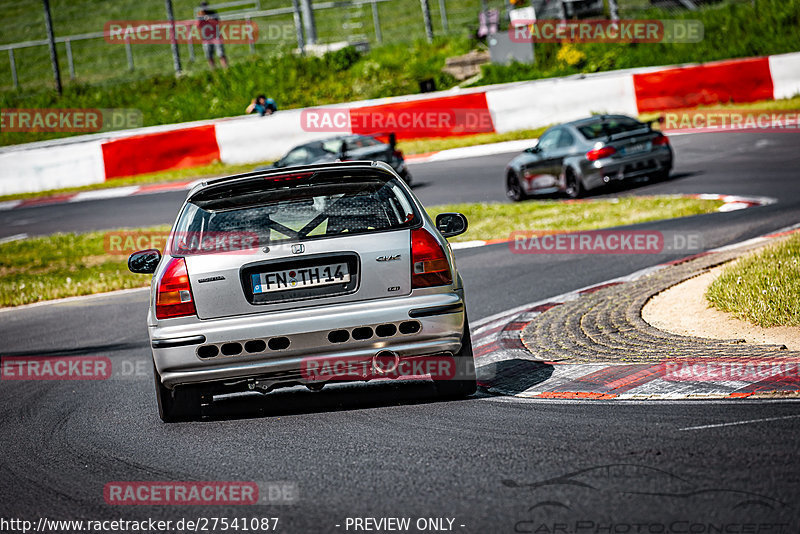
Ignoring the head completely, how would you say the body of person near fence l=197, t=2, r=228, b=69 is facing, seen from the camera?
toward the camera

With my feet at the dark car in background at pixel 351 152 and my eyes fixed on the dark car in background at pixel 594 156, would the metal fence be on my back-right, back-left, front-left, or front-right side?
back-left

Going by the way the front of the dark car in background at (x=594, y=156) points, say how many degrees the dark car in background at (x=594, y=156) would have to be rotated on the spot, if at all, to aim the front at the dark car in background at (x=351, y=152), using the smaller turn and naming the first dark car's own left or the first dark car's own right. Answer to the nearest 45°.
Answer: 0° — it already faces it

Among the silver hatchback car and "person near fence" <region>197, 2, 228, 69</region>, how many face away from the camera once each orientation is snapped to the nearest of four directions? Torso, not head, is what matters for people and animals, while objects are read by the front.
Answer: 1

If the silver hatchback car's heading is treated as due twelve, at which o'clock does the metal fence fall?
The metal fence is roughly at 12 o'clock from the silver hatchback car.

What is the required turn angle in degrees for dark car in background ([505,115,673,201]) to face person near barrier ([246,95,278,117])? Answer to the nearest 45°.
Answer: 0° — it already faces them

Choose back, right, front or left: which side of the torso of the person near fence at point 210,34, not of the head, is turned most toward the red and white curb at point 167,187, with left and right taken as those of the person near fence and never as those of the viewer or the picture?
front

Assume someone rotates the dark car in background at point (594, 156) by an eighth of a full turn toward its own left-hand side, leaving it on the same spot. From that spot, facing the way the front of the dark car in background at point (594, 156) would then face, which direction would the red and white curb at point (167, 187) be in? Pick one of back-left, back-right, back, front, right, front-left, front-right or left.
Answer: front-right

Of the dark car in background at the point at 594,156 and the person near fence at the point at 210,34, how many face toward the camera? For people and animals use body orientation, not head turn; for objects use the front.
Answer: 1

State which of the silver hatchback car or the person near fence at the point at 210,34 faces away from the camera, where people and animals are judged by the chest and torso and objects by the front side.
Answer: the silver hatchback car

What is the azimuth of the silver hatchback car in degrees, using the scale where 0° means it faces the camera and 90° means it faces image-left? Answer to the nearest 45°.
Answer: approximately 180°

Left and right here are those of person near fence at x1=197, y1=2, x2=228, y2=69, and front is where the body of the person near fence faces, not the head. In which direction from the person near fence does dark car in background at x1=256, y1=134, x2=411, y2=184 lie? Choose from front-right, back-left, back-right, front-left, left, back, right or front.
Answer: front

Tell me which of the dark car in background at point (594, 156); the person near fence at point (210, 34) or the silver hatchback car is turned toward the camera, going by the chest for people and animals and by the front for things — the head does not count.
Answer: the person near fence

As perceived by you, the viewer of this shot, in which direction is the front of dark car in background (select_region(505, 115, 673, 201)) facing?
facing away from the viewer and to the left of the viewer

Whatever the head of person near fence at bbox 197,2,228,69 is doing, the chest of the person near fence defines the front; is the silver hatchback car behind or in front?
in front

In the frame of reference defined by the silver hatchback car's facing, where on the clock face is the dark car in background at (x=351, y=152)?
The dark car in background is roughly at 12 o'clock from the silver hatchback car.

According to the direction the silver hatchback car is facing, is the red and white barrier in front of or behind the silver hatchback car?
in front

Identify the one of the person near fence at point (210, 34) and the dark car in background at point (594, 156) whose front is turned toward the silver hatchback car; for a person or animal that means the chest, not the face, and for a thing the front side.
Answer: the person near fence
